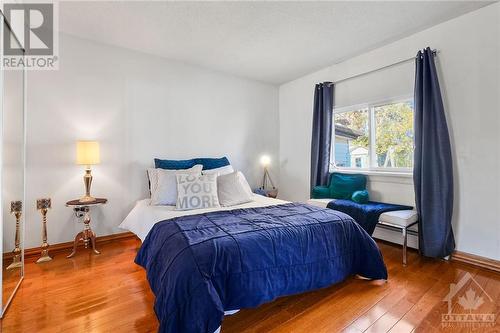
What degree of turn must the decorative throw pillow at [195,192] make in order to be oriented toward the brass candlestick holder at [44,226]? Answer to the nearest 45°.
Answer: approximately 90° to its right

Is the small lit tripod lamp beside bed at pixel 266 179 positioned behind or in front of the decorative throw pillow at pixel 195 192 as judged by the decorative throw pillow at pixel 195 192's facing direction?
behind

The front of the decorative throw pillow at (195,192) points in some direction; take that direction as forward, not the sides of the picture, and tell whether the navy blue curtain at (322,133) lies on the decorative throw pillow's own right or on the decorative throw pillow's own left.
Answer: on the decorative throw pillow's own left

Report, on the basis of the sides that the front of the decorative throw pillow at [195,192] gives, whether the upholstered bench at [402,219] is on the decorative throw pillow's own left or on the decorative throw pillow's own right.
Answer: on the decorative throw pillow's own left

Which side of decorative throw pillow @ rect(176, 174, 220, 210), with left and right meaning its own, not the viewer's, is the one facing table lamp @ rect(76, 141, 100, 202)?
right

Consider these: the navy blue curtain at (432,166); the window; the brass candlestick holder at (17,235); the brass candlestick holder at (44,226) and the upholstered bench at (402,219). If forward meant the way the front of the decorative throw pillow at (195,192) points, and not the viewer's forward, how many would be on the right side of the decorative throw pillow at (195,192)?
2

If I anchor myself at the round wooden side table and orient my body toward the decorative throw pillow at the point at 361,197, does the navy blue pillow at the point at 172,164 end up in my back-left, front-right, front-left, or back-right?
front-left

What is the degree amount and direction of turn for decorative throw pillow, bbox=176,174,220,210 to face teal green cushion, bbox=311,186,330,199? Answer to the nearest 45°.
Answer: approximately 90° to its left

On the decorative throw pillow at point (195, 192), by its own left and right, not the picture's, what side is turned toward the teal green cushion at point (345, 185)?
left

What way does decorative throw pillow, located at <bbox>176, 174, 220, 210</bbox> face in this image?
toward the camera

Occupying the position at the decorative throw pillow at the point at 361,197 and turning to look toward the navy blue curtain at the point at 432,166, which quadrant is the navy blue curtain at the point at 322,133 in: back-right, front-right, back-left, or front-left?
back-left

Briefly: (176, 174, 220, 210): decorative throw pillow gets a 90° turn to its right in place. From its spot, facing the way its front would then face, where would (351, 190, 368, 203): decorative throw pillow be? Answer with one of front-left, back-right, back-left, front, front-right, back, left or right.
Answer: back

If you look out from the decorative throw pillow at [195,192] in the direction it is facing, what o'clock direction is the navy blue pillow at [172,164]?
The navy blue pillow is roughly at 5 o'clock from the decorative throw pillow.
